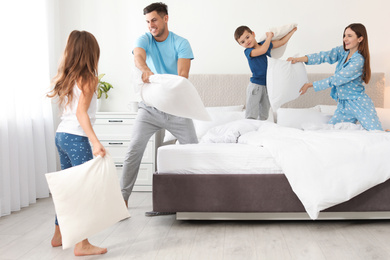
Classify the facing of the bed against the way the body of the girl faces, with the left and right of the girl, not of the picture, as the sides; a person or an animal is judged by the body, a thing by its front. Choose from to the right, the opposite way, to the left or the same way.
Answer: the opposite way

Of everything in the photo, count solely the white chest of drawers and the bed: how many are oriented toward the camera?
2

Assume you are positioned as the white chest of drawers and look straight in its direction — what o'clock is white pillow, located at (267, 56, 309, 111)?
The white pillow is roughly at 10 o'clock from the white chest of drawers.

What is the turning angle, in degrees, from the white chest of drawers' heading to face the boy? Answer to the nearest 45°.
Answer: approximately 45° to its left

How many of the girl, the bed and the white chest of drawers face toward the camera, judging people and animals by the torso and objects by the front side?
2

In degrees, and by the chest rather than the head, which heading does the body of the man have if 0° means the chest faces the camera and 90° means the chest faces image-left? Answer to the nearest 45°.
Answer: approximately 45°

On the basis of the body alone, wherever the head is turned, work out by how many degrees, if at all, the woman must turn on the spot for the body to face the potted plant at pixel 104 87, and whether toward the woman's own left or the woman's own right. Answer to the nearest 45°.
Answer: approximately 45° to the woman's own right

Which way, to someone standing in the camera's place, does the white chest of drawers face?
facing the viewer

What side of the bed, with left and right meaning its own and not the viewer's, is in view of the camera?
front

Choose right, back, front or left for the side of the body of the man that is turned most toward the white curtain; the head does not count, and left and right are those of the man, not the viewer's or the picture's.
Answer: right

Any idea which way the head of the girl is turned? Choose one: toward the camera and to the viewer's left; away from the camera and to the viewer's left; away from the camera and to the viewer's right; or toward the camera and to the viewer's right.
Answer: away from the camera and to the viewer's right

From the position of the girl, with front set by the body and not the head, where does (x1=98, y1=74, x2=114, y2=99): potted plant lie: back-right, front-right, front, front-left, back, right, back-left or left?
front-left
